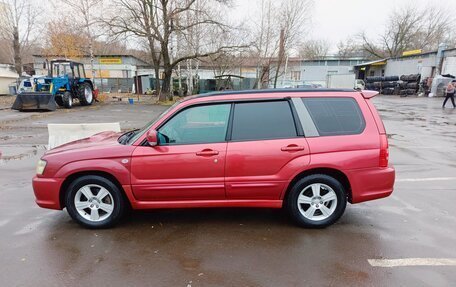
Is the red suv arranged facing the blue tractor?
no

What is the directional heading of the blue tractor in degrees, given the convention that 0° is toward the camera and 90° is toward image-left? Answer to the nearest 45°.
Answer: approximately 45°

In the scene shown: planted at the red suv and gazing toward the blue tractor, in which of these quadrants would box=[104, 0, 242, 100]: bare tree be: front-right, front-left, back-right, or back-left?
front-right

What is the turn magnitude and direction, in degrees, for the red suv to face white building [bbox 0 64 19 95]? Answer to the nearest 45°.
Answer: approximately 45° to its right

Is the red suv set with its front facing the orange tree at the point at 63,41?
no

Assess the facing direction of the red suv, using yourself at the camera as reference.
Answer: facing to the left of the viewer

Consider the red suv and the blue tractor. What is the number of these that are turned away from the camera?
0

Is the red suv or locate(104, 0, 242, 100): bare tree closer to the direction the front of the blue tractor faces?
the red suv

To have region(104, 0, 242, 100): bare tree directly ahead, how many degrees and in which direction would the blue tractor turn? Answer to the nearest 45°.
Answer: approximately 135° to its left
